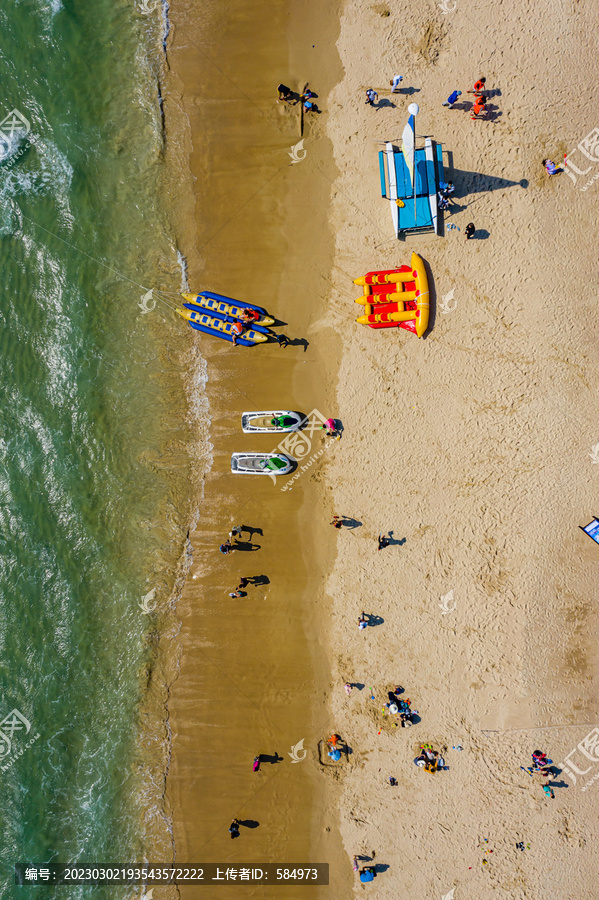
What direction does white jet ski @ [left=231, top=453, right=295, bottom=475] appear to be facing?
to the viewer's right

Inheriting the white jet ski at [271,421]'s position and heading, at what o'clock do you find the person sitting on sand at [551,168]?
The person sitting on sand is roughly at 12 o'clock from the white jet ski.

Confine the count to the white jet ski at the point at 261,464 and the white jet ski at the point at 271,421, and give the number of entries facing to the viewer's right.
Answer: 2

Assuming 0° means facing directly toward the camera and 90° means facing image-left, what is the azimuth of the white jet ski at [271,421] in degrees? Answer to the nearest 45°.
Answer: approximately 270°

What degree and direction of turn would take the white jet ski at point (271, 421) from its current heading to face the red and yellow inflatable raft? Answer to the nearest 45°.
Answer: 0° — it already faces it

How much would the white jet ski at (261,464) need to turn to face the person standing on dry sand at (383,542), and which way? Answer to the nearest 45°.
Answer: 0° — it already faces them
